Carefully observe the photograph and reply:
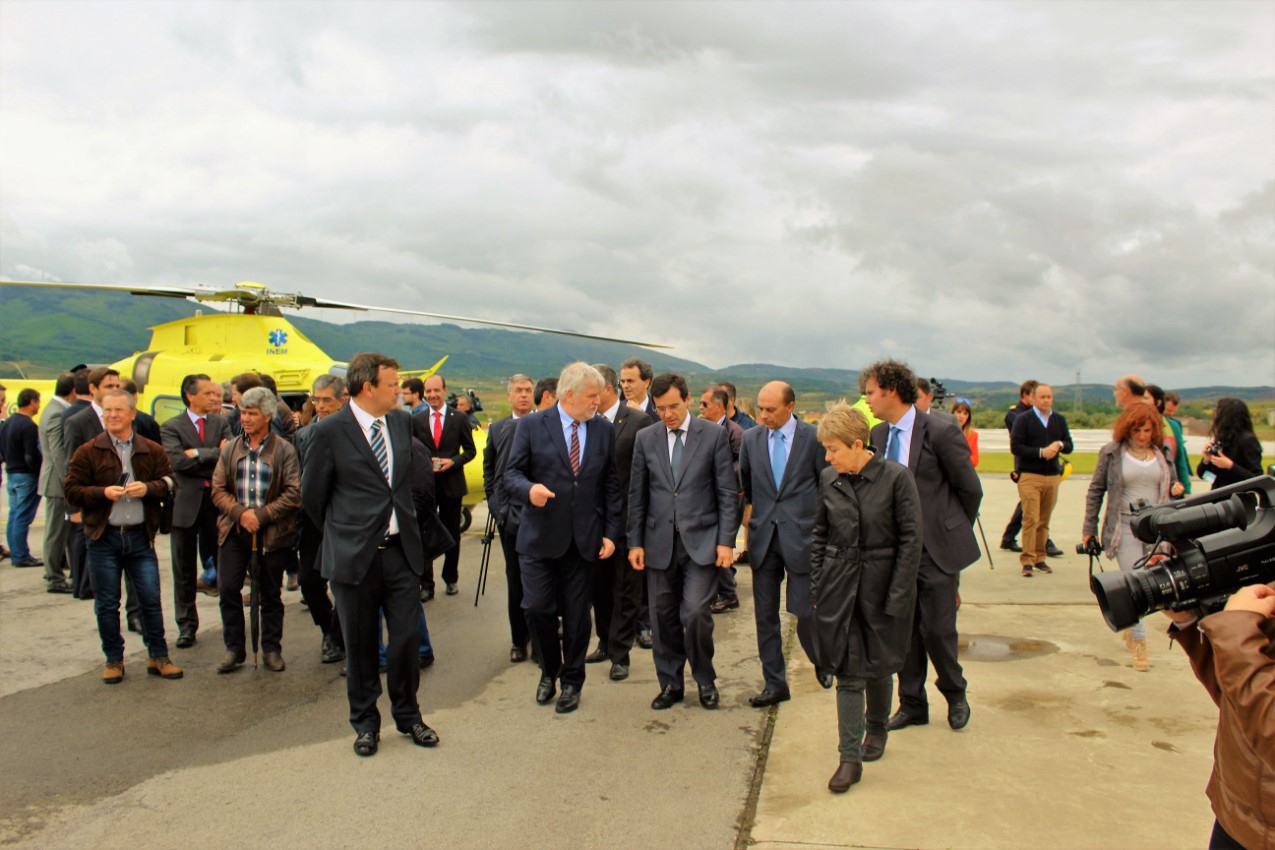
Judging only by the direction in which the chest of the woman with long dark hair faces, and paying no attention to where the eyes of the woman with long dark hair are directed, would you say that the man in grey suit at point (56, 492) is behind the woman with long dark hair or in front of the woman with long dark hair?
in front

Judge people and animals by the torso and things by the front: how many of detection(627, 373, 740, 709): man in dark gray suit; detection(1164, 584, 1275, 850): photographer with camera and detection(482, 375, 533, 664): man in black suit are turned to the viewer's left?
1

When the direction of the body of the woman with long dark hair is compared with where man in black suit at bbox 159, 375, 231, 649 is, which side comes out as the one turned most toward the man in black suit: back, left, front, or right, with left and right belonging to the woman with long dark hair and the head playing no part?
front

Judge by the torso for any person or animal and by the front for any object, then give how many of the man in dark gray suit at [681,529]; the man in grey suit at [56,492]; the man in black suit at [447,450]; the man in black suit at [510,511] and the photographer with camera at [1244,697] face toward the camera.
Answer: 3

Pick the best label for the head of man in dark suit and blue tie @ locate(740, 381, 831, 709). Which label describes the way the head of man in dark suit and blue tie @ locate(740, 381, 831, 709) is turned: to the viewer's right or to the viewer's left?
to the viewer's left

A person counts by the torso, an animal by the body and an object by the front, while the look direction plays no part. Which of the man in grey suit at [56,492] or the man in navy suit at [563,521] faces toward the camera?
the man in navy suit

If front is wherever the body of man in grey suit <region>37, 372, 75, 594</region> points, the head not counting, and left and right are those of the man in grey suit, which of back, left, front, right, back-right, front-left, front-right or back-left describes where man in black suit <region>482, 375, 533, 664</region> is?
front-right

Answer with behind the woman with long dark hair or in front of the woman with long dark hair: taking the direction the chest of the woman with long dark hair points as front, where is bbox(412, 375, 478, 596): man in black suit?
in front

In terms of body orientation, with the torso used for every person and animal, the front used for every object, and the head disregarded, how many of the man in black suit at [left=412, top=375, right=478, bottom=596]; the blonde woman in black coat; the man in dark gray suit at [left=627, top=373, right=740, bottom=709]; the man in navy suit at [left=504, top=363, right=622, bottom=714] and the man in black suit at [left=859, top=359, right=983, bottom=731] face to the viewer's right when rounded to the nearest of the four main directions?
0

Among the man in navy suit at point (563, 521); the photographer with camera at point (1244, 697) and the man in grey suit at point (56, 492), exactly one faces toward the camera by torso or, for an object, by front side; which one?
the man in navy suit

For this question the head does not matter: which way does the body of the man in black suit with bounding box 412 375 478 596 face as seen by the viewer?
toward the camera

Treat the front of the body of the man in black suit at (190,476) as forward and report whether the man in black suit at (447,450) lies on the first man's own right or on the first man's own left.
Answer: on the first man's own left

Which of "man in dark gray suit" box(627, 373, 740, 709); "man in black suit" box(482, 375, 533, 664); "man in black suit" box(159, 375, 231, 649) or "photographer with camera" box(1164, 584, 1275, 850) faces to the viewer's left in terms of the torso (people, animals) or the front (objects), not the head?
the photographer with camera

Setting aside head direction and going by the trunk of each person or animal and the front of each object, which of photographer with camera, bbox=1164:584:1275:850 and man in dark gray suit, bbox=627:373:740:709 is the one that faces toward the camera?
the man in dark gray suit

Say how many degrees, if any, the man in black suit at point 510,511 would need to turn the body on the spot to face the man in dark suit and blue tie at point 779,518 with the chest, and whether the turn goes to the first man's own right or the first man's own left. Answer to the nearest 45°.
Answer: approximately 45° to the first man's own left

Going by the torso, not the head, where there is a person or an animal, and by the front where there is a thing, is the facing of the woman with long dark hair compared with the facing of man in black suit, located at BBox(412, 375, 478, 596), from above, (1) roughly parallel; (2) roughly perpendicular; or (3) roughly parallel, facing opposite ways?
roughly perpendicular

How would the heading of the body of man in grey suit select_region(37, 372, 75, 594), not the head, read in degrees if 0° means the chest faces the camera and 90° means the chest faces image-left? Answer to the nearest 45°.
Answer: approximately 270°
